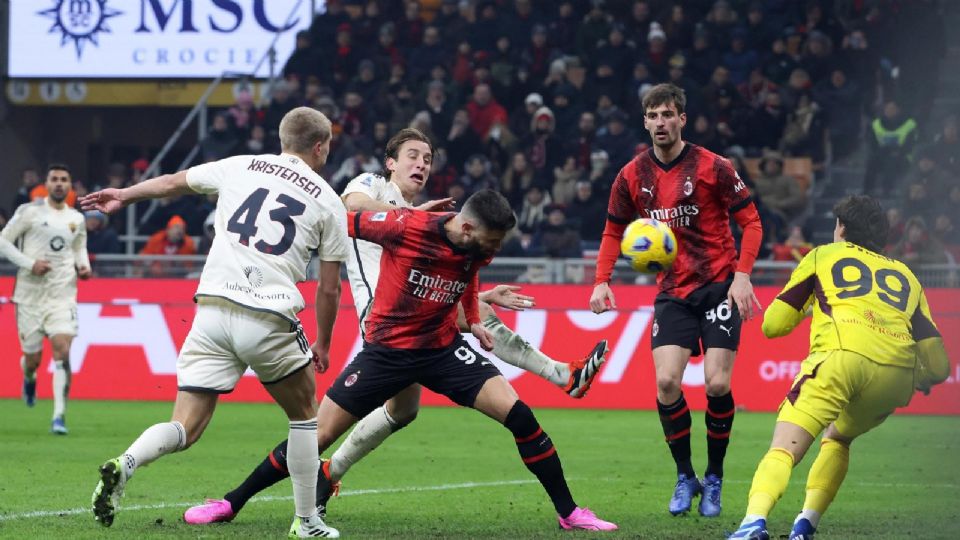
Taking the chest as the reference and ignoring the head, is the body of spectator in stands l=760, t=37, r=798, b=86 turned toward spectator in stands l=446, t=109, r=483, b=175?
no

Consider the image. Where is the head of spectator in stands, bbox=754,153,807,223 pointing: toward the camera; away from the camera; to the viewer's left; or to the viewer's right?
toward the camera

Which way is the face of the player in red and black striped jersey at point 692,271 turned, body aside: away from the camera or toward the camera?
toward the camera

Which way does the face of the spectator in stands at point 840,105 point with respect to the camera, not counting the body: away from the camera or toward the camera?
toward the camera

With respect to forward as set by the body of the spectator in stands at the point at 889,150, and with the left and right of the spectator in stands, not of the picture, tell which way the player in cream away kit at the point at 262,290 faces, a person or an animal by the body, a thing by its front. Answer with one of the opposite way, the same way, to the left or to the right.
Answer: the opposite way

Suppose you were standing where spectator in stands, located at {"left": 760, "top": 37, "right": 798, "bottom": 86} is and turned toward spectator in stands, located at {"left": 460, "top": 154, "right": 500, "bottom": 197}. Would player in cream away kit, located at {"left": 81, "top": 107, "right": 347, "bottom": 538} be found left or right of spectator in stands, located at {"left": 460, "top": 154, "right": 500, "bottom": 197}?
left

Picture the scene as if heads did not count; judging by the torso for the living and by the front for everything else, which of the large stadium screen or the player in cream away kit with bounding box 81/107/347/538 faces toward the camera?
the large stadium screen

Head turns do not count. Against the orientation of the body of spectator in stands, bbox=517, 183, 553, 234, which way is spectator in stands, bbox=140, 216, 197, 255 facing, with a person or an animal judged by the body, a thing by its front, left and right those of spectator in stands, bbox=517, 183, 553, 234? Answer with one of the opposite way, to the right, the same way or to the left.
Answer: the same way

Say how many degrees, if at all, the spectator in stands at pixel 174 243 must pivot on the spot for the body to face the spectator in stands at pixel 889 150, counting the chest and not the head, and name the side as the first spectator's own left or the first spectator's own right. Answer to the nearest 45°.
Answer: approximately 90° to the first spectator's own left

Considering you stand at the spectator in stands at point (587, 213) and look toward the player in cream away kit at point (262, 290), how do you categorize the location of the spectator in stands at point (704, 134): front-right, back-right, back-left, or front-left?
back-left

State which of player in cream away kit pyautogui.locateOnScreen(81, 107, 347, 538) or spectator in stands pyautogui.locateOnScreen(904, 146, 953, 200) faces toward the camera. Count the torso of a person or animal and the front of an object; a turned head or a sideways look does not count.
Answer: the spectator in stands

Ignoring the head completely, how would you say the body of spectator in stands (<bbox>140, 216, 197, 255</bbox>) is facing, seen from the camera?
toward the camera

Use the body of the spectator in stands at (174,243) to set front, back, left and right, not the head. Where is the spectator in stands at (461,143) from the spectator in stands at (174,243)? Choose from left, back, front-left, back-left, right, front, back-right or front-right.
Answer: left

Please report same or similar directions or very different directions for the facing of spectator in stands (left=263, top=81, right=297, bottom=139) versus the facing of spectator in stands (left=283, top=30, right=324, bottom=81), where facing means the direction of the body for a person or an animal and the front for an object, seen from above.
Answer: same or similar directions

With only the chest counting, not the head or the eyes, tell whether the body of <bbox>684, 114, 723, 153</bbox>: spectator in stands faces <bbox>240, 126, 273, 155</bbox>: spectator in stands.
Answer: no

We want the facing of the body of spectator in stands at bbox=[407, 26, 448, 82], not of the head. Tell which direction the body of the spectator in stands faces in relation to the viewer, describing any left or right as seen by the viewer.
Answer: facing the viewer

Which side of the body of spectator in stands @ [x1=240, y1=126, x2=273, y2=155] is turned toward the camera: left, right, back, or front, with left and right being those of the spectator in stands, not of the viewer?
front

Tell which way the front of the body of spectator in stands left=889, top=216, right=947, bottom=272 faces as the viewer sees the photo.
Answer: toward the camera

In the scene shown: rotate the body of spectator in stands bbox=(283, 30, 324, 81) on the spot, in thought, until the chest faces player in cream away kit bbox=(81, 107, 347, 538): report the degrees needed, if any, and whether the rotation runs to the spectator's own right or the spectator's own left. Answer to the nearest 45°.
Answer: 0° — they already face them

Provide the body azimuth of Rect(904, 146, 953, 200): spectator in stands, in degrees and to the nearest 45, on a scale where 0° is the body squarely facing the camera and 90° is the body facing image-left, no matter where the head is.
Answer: approximately 0°
